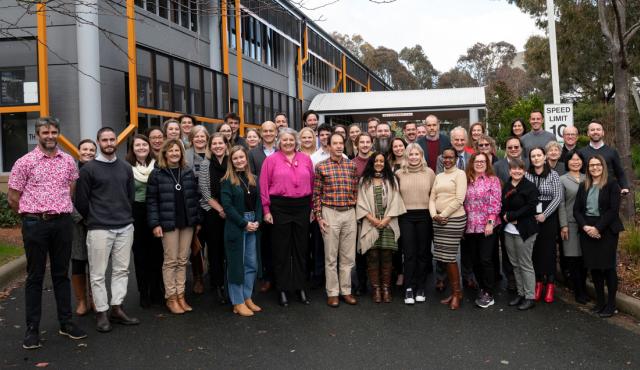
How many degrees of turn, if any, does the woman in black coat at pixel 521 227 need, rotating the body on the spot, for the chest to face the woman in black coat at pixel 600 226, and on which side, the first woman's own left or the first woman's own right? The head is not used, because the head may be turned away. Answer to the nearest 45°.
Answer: approximately 135° to the first woman's own left

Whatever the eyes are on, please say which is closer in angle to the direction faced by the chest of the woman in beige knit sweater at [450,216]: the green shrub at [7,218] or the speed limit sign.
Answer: the green shrub

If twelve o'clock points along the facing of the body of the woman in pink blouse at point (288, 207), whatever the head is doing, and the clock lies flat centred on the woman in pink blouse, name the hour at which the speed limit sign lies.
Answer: The speed limit sign is roughly at 8 o'clock from the woman in pink blouse.

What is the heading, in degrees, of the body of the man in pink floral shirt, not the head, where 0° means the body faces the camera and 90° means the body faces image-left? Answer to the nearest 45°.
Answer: approximately 0°

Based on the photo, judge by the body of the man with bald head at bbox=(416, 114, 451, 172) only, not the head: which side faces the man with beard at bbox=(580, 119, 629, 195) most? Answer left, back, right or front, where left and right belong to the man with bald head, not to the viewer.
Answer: left

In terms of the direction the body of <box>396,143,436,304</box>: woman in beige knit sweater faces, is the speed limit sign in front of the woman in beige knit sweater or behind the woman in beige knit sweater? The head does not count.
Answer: behind

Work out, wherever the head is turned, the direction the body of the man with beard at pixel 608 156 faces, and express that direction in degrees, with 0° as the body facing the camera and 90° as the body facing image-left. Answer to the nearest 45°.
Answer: approximately 0°

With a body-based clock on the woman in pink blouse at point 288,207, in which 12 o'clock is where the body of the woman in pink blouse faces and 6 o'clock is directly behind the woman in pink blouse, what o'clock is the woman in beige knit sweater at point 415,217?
The woman in beige knit sweater is roughly at 9 o'clock from the woman in pink blouse.

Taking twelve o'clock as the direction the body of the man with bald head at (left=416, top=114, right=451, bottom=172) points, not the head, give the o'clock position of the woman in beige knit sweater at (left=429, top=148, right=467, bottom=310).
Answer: The woman in beige knit sweater is roughly at 12 o'clock from the man with bald head.
